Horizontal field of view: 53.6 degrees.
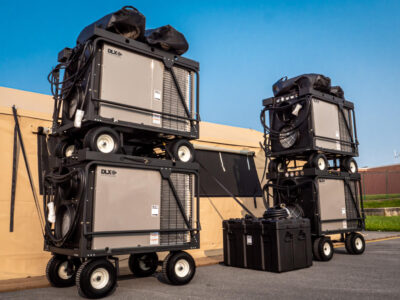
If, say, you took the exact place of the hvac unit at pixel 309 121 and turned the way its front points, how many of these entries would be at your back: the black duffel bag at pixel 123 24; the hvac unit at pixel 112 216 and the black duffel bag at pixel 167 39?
0

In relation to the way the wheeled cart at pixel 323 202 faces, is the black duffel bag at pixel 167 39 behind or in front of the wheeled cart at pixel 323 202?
in front

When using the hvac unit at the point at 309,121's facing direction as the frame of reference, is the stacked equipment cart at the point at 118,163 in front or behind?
in front
